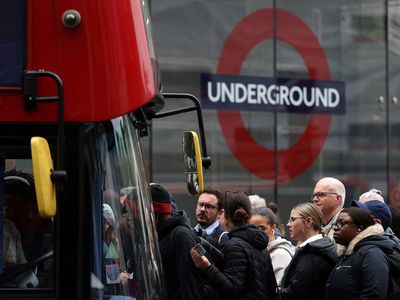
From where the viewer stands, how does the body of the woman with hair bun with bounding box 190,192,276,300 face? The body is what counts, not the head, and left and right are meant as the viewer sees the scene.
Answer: facing away from the viewer and to the left of the viewer

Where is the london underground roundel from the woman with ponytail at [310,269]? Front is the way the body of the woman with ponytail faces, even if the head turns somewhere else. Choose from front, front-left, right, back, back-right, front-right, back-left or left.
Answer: right

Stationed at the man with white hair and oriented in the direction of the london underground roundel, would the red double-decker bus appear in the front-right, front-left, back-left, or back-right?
back-left

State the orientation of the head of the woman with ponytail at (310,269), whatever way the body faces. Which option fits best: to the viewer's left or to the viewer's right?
to the viewer's left

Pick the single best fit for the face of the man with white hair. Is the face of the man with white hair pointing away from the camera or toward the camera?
toward the camera

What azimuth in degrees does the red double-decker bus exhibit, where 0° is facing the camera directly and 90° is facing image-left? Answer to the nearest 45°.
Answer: approximately 270°

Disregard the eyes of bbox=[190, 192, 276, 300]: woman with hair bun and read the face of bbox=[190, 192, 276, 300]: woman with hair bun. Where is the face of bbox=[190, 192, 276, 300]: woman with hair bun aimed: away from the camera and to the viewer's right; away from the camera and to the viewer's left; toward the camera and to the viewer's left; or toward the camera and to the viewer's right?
away from the camera and to the viewer's left

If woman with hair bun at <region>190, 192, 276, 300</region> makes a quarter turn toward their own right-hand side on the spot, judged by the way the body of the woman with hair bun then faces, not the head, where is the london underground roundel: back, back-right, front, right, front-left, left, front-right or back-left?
front-left
